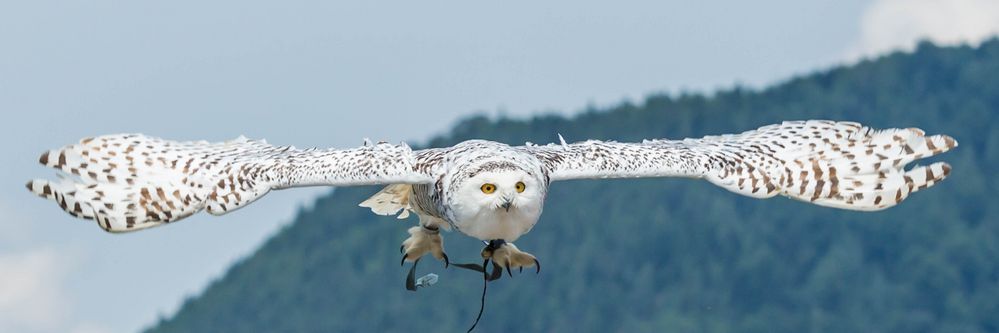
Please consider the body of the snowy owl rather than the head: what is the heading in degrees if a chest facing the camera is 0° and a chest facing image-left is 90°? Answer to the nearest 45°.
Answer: approximately 0°
